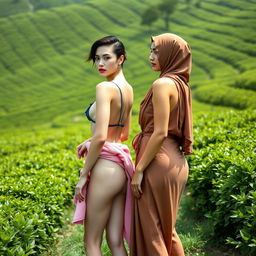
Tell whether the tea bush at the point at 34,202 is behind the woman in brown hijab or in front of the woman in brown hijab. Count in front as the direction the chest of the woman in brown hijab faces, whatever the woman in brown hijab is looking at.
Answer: in front

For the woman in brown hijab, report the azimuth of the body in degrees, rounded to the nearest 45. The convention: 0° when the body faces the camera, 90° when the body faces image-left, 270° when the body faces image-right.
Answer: approximately 90°

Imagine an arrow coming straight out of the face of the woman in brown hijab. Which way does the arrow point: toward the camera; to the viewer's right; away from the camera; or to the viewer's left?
to the viewer's left

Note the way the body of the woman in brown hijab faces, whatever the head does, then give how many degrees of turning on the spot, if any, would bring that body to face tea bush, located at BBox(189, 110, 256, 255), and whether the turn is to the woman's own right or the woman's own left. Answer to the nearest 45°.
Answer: approximately 135° to the woman's own right
